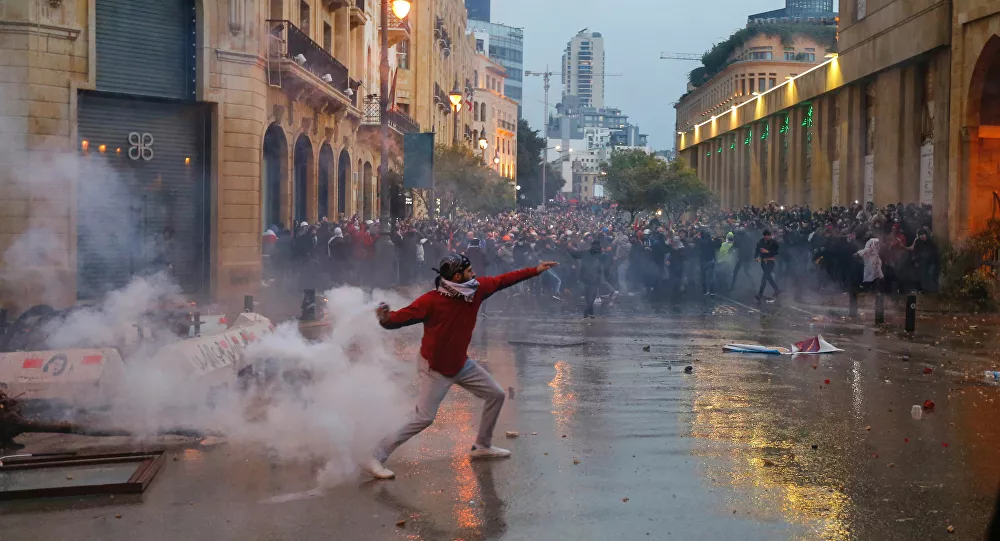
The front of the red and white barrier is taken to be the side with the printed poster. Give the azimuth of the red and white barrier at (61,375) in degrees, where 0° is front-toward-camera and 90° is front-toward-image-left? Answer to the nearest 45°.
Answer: approximately 0°

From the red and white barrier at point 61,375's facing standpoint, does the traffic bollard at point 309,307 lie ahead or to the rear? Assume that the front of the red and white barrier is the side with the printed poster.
to the rear
